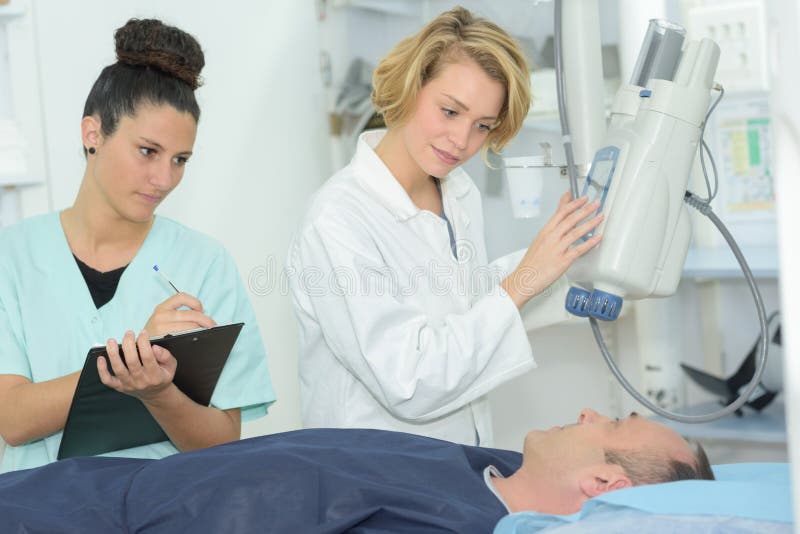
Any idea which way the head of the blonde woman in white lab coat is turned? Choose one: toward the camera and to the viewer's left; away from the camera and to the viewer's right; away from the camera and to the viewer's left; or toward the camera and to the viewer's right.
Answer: toward the camera and to the viewer's right

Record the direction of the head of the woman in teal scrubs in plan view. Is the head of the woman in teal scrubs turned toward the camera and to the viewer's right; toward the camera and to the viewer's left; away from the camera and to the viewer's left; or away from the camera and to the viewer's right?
toward the camera and to the viewer's right

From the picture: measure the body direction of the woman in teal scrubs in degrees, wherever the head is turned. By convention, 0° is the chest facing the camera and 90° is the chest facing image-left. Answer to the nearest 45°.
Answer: approximately 0°

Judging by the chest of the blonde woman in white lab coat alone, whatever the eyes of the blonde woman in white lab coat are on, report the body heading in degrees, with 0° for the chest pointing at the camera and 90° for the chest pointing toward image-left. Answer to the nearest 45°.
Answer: approximately 315°

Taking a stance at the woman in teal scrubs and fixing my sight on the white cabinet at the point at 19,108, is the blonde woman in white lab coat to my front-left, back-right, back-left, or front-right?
back-right

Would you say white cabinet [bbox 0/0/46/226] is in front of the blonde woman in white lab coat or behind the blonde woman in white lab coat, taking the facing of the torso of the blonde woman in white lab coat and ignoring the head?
behind

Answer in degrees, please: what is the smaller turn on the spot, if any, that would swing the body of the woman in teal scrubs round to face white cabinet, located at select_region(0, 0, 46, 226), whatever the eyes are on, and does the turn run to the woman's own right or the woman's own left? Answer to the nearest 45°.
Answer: approximately 180°

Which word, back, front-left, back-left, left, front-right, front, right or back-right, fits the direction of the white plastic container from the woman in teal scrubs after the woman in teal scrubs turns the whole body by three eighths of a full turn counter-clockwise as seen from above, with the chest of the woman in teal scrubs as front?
front-right
